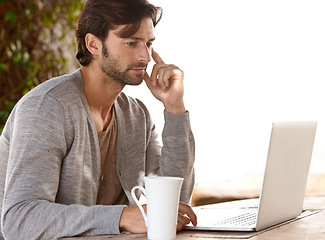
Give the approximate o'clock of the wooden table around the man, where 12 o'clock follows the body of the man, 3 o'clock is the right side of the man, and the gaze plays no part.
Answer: The wooden table is roughly at 12 o'clock from the man.

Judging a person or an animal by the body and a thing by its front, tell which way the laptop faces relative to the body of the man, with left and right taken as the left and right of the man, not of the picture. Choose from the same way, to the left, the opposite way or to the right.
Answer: the opposite way

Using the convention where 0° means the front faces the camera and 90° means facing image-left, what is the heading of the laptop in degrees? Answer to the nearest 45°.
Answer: approximately 135°

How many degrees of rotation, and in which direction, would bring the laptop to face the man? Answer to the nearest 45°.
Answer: approximately 45° to its left

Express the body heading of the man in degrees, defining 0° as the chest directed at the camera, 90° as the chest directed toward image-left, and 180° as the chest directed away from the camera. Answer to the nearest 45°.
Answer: approximately 315°

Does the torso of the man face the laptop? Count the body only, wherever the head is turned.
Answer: yes
